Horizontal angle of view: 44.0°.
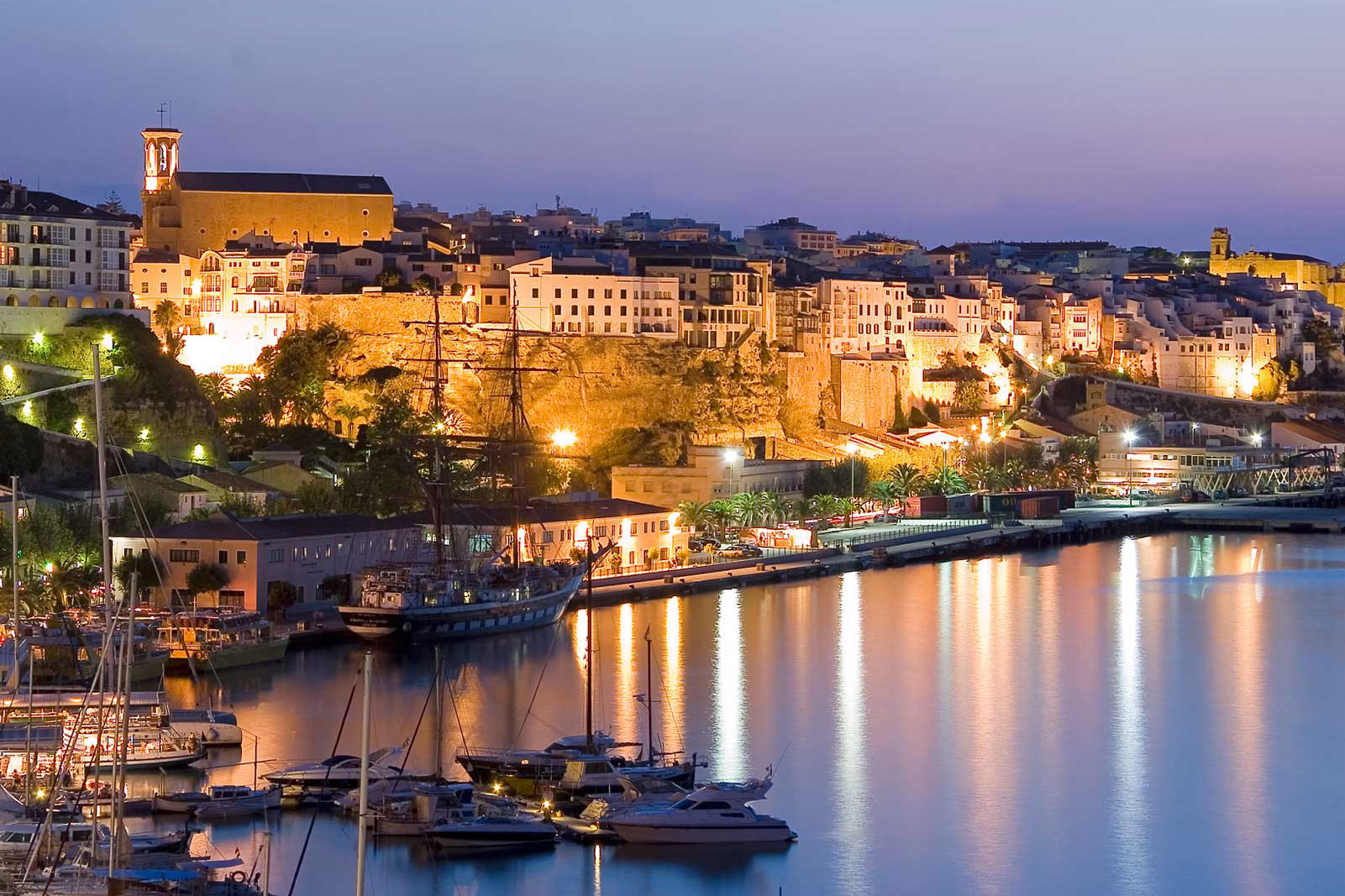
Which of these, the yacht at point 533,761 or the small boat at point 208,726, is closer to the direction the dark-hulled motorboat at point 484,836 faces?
the small boat

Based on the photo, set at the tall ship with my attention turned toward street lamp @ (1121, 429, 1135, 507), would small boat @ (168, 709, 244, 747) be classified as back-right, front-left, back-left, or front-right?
back-right

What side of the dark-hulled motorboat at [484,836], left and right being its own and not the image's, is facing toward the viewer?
left

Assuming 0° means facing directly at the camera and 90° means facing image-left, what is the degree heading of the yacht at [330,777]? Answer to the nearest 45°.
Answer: approximately 90°

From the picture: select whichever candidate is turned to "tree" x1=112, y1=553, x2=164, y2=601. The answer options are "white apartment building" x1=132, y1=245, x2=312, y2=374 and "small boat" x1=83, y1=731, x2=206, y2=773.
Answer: the white apartment building

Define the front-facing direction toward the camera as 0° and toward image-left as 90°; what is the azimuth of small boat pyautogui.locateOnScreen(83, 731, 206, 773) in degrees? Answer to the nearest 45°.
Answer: approximately 270°
